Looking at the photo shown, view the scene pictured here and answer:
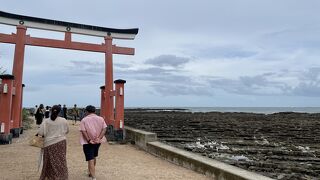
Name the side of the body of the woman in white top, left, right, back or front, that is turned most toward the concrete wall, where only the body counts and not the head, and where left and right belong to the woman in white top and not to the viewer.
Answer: right

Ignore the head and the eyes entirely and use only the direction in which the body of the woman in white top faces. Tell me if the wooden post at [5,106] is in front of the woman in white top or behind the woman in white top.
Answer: in front

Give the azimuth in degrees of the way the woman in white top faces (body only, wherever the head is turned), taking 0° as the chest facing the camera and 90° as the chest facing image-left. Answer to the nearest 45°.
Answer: approximately 180°

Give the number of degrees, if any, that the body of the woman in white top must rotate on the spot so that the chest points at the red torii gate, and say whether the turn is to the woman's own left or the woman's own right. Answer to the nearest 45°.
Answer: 0° — they already face it
